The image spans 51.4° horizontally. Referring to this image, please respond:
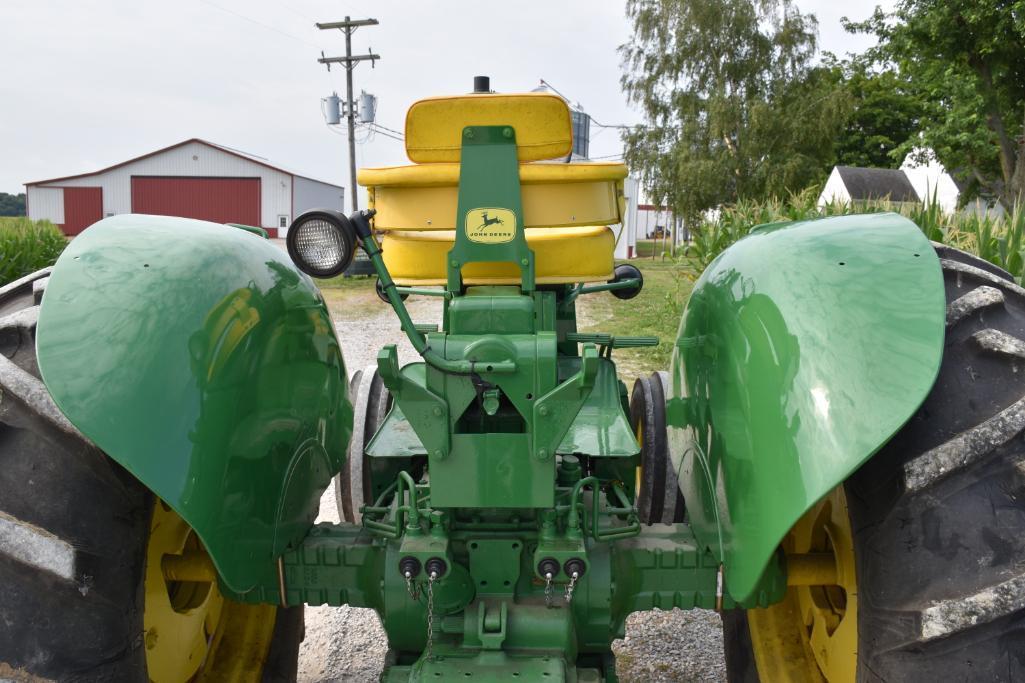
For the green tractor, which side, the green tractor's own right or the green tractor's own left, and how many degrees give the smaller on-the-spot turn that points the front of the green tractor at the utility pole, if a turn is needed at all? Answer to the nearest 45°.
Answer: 0° — it already faces it

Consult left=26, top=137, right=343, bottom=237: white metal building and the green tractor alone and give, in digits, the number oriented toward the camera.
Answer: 1

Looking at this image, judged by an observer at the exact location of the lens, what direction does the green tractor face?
facing away from the viewer

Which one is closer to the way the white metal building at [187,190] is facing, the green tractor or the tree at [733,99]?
the green tractor

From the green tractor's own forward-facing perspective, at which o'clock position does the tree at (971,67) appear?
The tree is roughly at 1 o'clock from the green tractor.

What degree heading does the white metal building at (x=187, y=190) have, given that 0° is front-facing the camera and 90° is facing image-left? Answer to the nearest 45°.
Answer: approximately 0°

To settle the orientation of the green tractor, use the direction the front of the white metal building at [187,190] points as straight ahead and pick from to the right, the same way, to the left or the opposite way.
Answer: the opposite way

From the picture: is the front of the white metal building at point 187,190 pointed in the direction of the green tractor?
yes
